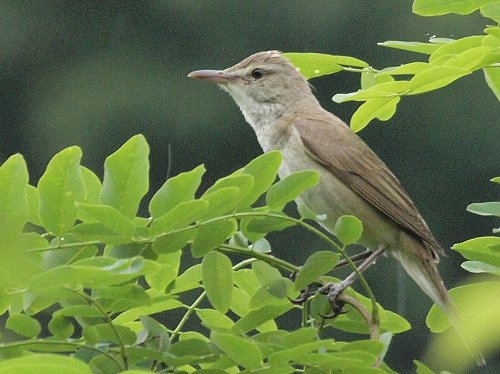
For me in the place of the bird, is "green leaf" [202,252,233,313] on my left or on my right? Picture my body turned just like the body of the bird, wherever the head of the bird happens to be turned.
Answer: on my left

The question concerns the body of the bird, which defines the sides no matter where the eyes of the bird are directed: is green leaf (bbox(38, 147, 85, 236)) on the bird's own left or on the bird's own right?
on the bird's own left

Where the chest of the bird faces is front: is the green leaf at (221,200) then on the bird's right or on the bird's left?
on the bird's left

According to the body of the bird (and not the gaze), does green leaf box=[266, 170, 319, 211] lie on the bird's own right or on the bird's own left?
on the bird's own left

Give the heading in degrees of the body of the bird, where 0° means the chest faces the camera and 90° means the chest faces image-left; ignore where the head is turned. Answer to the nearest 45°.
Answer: approximately 90°

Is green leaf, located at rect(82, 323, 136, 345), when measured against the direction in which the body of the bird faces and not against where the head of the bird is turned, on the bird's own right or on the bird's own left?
on the bird's own left
